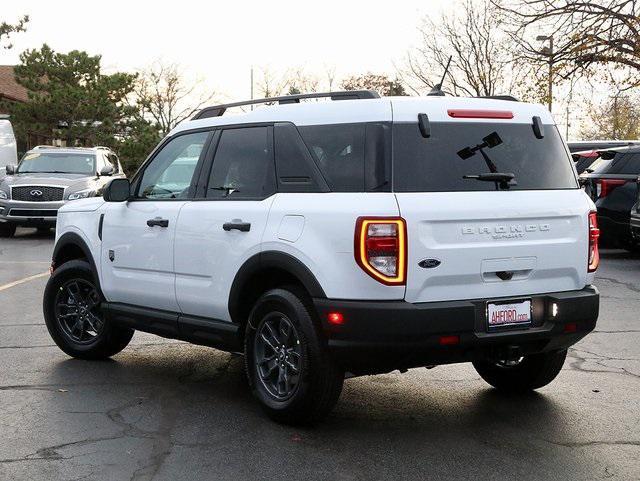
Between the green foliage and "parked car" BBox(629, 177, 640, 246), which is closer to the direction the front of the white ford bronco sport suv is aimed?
the green foliage

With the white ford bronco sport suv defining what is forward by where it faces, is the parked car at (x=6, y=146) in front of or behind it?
in front

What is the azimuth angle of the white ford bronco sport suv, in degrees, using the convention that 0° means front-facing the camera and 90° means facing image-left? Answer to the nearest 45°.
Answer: approximately 135°

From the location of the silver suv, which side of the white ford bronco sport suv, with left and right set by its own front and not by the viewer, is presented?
front

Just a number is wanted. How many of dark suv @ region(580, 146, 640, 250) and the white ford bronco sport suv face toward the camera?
0

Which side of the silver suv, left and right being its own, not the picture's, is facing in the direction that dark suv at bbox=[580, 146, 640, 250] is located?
left

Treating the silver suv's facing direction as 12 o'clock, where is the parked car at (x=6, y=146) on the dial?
The parked car is roughly at 4 o'clock from the silver suv.

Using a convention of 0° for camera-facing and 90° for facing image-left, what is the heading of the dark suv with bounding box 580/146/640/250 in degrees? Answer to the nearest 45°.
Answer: approximately 225°

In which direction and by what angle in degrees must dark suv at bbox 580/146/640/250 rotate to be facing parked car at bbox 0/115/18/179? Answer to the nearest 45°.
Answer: approximately 135° to its left

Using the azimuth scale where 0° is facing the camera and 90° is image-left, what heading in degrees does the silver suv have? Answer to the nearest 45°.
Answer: approximately 45°

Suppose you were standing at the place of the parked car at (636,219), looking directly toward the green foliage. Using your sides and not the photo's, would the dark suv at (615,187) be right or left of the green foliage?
right

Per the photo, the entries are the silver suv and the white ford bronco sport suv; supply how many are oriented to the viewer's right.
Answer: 0

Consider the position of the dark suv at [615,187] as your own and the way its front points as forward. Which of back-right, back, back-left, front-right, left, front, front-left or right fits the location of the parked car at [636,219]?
back-right

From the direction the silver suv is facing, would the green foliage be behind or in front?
behind

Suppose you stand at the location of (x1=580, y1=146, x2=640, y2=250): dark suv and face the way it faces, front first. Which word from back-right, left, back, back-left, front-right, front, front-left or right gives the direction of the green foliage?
left
